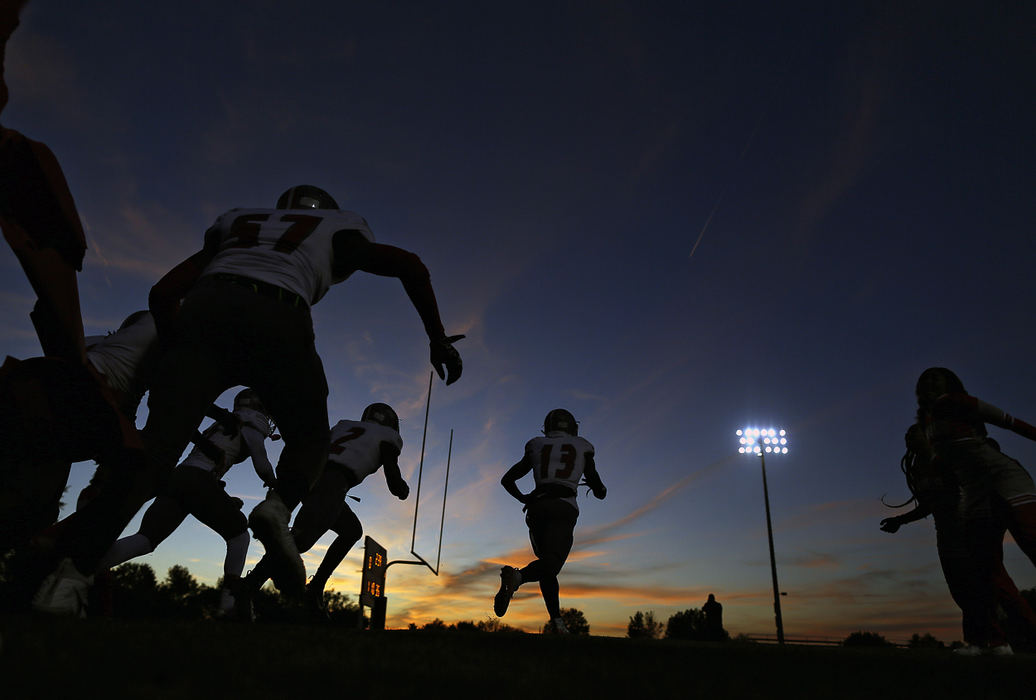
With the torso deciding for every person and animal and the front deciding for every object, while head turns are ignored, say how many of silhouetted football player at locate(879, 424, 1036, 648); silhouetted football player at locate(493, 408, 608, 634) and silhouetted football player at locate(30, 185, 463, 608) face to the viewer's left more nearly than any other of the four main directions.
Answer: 1

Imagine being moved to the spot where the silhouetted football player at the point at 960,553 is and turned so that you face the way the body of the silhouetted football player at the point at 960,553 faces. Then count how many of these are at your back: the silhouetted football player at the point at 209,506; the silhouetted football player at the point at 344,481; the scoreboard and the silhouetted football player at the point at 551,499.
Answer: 0

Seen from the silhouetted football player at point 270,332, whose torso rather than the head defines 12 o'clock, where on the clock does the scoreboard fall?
The scoreboard is roughly at 11 o'clock from the silhouetted football player.

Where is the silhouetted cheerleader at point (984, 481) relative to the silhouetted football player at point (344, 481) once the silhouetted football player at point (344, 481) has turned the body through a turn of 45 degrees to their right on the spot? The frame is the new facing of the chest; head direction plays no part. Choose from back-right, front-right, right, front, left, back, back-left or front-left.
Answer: front-right

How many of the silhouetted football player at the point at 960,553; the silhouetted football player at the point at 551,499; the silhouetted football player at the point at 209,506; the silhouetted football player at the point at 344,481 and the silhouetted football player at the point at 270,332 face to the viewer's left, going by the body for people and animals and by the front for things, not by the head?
1

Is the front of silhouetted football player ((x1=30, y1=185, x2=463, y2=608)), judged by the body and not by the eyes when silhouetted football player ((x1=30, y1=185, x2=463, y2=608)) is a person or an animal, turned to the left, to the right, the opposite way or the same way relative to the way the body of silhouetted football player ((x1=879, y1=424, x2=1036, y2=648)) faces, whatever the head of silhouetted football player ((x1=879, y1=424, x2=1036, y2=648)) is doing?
to the right

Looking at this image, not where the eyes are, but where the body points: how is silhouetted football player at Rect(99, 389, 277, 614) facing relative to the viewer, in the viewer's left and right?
facing away from the viewer and to the right of the viewer

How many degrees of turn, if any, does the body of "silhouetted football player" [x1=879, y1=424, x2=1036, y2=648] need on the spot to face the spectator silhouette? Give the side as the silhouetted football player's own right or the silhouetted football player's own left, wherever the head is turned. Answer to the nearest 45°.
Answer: approximately 45° to the silhouetted football player's own right

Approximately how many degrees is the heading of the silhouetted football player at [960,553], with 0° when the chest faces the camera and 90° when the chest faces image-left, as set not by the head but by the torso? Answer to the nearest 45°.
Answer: approximately 90°

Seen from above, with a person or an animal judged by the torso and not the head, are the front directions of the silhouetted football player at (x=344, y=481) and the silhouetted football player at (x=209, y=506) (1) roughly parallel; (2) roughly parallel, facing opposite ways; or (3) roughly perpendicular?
roughly parallel

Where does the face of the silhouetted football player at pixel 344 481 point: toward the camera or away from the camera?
away from the camera

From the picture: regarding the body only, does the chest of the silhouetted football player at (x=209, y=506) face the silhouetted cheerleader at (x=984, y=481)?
no

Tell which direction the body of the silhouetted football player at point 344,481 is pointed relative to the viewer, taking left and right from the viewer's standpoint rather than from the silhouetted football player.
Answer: facing away from the viewer and to the right of the viewer

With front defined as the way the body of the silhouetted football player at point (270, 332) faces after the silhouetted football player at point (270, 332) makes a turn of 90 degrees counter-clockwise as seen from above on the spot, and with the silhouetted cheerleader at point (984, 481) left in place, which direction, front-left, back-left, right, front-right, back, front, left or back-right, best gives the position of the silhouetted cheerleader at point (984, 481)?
back-right

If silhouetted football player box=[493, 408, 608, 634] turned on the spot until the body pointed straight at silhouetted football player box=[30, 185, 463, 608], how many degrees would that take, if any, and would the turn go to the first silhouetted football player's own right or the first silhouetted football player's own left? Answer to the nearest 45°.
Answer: approximately 180°

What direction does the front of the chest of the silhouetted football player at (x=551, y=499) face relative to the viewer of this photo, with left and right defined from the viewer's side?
facing away from the viewer

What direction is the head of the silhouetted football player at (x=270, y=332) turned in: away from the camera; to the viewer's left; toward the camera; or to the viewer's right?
away from the camera

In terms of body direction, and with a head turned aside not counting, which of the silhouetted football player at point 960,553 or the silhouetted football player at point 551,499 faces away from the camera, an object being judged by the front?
the silhouetted football player at point 551,499

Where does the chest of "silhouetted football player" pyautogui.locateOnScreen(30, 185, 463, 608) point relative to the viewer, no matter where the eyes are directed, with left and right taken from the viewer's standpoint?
facing away from the viewer and to the right of the viewer

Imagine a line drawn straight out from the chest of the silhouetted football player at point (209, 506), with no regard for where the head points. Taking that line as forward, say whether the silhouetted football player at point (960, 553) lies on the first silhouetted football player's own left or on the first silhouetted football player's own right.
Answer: on the first silhouetted football player's own right

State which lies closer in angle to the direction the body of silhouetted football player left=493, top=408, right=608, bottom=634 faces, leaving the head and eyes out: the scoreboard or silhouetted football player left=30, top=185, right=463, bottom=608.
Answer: the scoreboard
